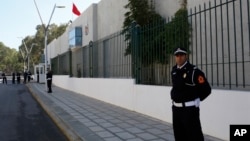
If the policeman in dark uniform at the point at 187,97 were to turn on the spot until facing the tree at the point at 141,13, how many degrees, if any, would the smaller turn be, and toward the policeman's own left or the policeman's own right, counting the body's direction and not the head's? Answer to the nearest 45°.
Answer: approximately 135° to the policeman's own right

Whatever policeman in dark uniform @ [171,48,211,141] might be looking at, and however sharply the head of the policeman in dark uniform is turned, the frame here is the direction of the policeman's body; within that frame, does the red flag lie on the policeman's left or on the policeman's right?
on the policeman's right

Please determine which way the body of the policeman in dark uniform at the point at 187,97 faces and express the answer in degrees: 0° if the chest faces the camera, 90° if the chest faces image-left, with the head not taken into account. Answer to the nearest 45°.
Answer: approximately 45°
